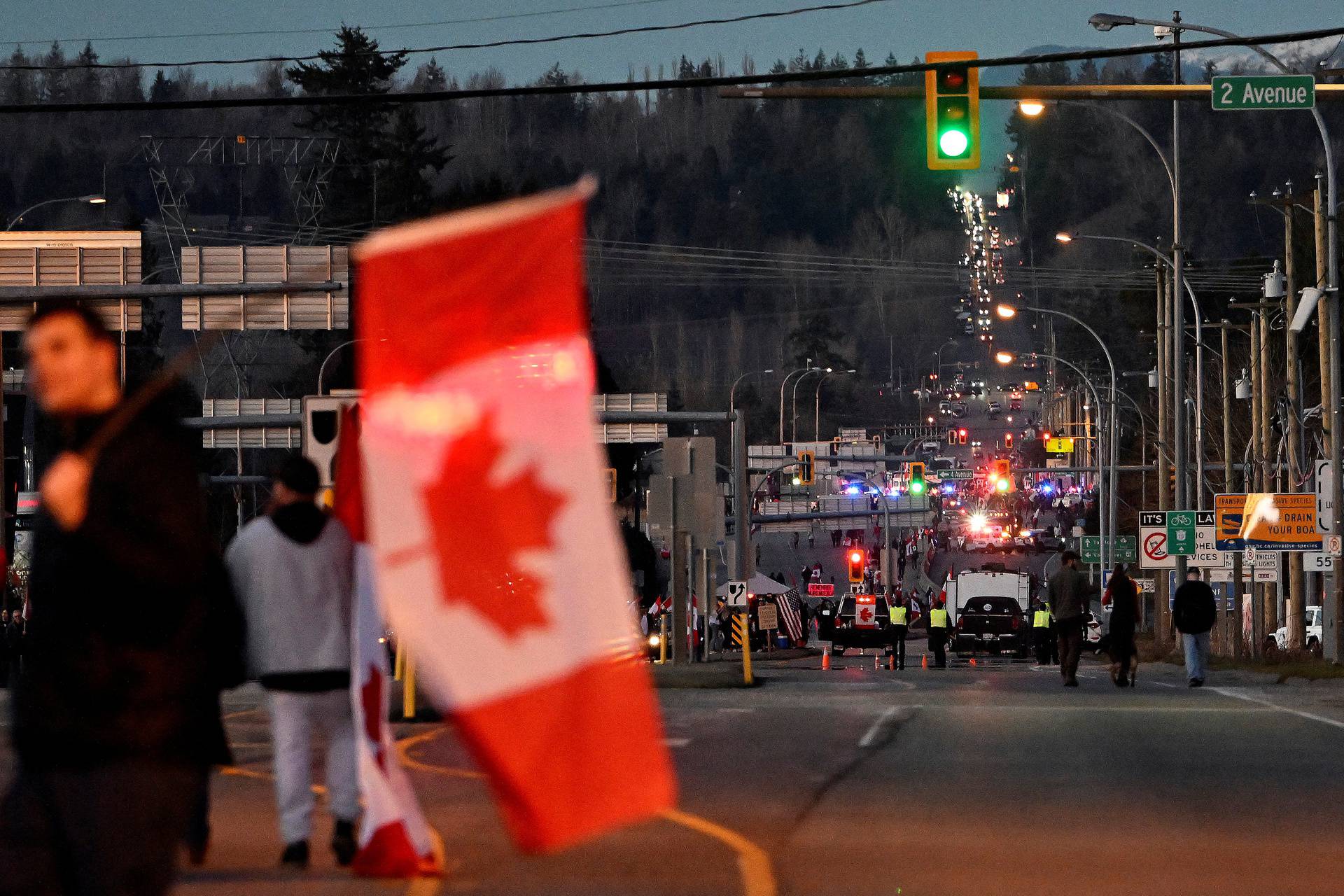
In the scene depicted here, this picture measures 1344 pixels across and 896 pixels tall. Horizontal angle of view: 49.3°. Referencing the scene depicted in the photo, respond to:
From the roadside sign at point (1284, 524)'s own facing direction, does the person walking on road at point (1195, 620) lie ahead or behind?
ahead

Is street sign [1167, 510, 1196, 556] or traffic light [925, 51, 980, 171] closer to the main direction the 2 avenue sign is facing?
the traffic light

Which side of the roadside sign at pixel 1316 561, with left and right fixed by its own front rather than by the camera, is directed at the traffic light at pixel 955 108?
front

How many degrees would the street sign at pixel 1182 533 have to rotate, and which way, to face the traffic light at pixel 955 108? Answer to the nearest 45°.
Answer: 0° — it already faces it

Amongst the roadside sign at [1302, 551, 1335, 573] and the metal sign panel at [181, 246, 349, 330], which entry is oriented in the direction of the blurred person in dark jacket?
the roadside sign

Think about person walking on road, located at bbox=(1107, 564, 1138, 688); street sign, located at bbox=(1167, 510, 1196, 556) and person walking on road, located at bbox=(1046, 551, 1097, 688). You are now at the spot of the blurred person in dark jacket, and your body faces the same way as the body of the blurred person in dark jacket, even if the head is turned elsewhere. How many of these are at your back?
3

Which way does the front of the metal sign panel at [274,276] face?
away from the camera

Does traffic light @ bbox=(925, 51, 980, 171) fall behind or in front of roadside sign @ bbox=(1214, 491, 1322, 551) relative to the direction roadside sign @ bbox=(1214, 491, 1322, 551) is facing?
in front
